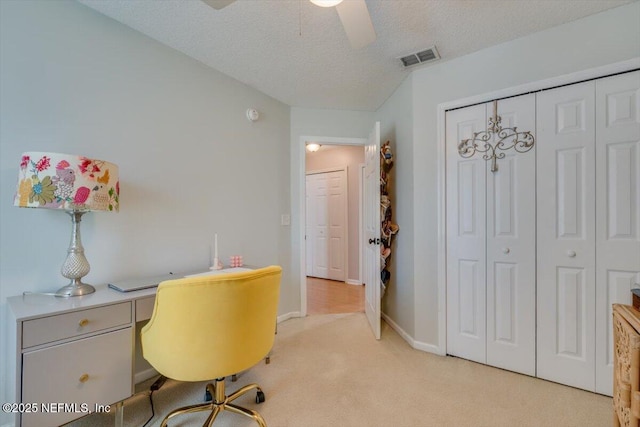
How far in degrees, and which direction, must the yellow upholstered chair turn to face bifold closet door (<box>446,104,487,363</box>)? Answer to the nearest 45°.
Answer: approximately 135° to its right

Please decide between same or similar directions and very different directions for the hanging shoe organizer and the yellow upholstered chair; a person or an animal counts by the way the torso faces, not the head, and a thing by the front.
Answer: very different directions

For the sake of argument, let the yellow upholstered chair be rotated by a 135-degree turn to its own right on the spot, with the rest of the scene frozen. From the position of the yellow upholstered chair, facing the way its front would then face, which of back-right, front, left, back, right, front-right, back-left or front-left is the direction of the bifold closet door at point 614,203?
front

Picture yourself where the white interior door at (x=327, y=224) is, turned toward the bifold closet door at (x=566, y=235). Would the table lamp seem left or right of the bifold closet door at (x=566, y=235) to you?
right

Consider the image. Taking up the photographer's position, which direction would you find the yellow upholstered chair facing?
facing away from the viewer and to the left of the viewer
